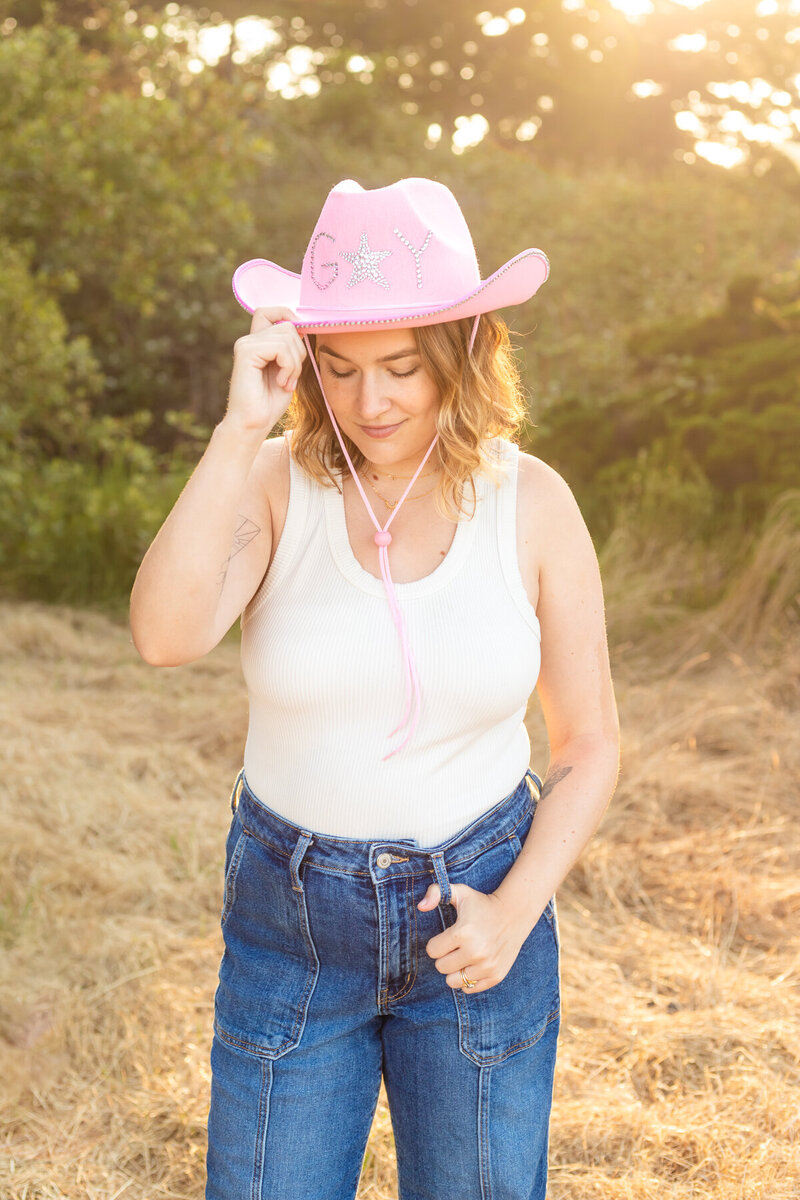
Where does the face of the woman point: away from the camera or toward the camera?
toward the camera

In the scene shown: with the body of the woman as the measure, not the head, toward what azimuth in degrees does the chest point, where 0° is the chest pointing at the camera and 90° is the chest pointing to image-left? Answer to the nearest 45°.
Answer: approximately 0°
